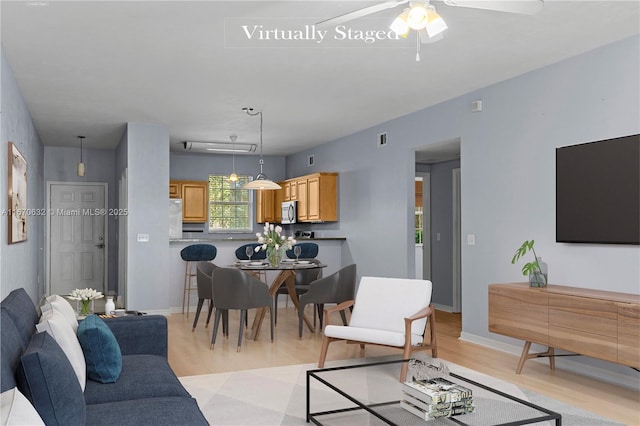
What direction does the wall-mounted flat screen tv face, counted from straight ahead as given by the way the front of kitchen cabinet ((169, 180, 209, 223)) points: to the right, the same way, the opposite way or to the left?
to the right

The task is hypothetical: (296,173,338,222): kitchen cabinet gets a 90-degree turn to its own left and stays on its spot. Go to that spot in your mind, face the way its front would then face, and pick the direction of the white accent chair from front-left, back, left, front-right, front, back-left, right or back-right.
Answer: front-right

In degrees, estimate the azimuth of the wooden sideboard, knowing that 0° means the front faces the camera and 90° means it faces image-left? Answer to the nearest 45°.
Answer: approximately 45°

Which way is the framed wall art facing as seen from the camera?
to the viewer's right

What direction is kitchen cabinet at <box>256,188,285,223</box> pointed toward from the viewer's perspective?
toward the camera

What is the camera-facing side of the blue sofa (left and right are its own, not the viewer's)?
right

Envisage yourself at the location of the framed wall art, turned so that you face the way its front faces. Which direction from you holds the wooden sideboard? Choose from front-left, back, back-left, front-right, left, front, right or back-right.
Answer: front-right

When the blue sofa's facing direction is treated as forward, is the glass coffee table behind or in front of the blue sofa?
in front

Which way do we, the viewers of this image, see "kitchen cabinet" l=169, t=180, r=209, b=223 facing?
facing the viewer

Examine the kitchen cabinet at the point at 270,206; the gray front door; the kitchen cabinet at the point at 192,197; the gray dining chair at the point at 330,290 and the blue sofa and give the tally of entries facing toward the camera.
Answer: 3

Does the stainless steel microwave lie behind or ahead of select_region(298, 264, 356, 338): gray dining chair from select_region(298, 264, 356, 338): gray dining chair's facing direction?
ahead

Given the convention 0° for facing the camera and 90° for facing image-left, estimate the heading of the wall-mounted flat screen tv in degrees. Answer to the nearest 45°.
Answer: approximately 45°

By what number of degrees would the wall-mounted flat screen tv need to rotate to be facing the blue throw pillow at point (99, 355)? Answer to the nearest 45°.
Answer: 0° — it already faces it

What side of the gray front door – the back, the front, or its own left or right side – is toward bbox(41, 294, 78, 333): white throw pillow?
front

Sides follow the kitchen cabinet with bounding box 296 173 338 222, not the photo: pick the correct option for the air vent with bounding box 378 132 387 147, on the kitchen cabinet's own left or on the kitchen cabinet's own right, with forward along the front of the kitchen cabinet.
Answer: on the kitchen cabinet's own left

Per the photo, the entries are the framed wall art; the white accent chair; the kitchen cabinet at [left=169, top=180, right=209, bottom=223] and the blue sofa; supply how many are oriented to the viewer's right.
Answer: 2

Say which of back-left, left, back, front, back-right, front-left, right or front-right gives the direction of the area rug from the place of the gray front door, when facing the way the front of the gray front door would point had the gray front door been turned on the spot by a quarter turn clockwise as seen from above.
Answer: left

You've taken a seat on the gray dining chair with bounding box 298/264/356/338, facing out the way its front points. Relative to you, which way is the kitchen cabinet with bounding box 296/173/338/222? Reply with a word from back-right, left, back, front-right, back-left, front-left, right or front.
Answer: front-right

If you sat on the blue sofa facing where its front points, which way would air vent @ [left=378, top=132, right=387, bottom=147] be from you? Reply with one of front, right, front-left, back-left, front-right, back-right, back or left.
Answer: front-left
